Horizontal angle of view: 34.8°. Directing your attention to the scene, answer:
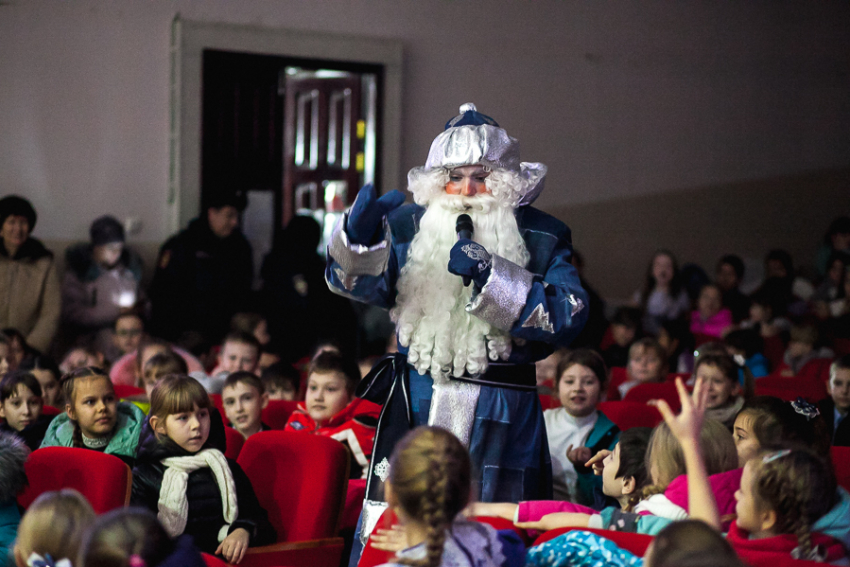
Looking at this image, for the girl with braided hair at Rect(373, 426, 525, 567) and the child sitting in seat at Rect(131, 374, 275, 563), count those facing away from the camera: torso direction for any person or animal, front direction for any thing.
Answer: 1

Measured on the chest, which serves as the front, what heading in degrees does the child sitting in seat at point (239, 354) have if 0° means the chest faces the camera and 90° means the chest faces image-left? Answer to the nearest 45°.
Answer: approximately 0°

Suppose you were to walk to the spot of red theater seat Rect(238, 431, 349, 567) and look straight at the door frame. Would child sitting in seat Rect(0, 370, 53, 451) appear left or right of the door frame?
left

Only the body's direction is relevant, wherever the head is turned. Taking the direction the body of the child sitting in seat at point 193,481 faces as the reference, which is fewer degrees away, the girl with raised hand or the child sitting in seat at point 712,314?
the girl with raised hand

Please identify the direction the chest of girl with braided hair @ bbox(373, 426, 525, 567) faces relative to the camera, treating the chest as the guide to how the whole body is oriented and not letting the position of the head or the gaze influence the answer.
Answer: away from the camera

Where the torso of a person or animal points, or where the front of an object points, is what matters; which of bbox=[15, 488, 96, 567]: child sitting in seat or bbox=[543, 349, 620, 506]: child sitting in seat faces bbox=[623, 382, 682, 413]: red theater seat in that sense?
bbox=[15, 488, 96, 567]: child sitting in seat

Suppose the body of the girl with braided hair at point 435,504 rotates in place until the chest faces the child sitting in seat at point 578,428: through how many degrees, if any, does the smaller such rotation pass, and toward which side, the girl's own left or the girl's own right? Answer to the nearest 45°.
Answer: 0° — they already face them

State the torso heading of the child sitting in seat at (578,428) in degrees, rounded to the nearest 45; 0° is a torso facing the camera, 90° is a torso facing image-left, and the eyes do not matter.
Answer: approximately 0°
